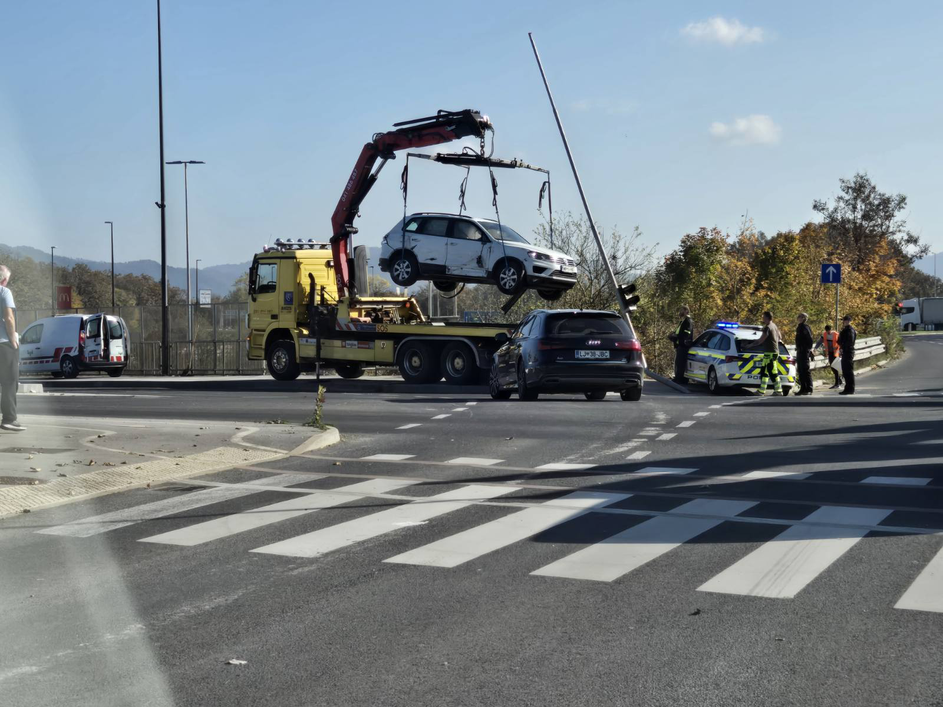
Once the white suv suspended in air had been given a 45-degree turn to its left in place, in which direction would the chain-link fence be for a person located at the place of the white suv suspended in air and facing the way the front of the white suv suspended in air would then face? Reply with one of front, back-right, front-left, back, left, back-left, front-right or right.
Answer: back-left

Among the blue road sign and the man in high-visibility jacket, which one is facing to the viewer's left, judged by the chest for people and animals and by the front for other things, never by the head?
the man in high-visibility jacket

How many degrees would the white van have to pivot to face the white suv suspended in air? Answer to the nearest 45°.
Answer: approximately 180°

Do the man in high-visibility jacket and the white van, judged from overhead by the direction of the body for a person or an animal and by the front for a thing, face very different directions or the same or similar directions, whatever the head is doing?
same or similar directions

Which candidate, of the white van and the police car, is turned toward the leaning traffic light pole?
the police car

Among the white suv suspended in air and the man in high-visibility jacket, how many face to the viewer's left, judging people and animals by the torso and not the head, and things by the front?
1

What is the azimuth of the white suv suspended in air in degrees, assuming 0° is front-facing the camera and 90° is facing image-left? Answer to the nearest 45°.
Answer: approximately 315°

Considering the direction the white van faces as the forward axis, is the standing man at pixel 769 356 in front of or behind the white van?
behind

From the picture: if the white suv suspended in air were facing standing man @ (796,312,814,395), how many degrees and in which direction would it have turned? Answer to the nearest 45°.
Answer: approximately 45° to its left

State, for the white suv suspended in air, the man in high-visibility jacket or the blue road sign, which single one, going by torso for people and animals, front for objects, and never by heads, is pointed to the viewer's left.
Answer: the man in high-visibility jacket

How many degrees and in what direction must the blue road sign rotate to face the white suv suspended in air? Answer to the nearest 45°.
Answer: approximately 45° to its right

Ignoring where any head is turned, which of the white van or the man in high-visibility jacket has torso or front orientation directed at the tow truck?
the man in high-visibility jacket

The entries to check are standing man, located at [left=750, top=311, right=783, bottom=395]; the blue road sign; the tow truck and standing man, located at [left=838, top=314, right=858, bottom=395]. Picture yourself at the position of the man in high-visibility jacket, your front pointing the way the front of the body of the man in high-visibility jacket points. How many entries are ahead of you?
1

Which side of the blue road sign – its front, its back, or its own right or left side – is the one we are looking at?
front

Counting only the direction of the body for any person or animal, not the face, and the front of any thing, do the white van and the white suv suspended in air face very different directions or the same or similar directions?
very different directions

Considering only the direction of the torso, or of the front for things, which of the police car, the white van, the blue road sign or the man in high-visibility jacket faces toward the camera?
the blue road sign

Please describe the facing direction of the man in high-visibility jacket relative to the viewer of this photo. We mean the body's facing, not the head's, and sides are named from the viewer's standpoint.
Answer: facing to the left of the viewer

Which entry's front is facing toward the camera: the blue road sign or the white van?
the blue road sign
